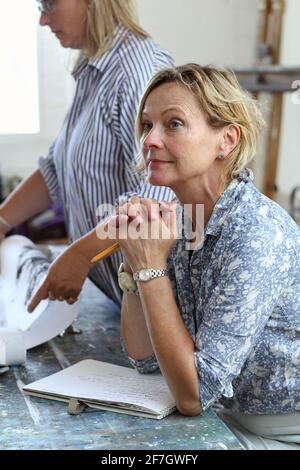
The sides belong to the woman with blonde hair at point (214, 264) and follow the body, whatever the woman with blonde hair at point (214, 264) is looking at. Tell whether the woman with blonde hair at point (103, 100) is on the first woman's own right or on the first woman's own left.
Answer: on the first woman's own right

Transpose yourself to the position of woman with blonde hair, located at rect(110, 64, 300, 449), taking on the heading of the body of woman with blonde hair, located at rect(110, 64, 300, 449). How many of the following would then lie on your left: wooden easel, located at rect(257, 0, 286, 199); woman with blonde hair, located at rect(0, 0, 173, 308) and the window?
0

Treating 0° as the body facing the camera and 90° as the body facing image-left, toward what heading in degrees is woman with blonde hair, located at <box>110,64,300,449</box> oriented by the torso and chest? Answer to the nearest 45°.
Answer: approximately 45°

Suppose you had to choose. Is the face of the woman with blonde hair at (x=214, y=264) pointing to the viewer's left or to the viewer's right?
to the viewer's left

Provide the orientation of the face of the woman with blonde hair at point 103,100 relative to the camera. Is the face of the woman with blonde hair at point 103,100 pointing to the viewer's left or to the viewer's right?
to the viewer's left

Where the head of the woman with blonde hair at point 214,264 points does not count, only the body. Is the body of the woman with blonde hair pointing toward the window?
no

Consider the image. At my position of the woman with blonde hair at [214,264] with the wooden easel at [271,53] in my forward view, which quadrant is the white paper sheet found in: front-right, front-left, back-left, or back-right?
front-left

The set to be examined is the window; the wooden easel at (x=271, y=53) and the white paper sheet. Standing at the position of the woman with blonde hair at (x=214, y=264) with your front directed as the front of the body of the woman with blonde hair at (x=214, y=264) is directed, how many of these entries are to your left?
0

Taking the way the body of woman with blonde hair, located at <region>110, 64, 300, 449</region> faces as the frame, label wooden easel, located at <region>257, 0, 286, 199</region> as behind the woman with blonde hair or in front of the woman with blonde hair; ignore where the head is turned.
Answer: behind
